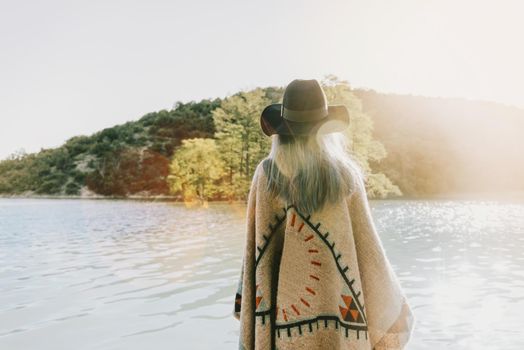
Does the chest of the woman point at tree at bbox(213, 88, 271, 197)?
yes

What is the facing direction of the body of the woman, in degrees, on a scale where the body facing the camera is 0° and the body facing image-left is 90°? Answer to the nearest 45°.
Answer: approximately 180°

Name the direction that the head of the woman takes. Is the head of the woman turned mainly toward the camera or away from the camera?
away from the camera
